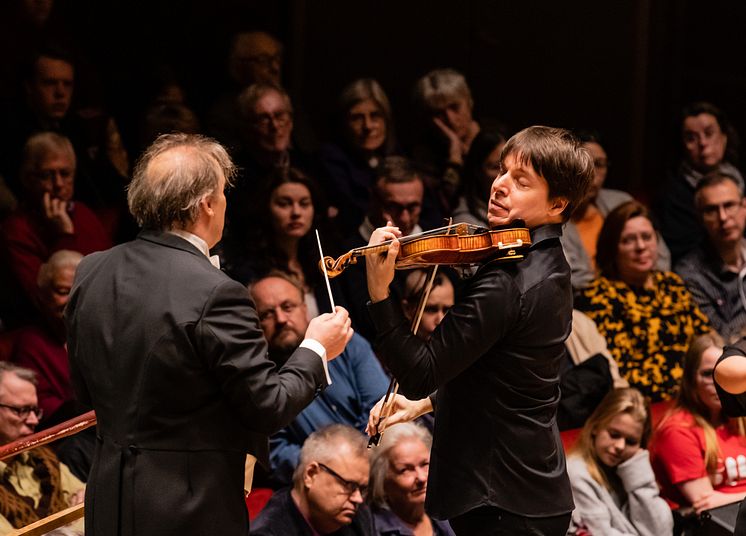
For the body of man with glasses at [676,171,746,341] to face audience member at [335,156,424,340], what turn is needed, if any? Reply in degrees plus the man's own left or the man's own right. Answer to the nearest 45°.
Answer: approximately 45° to the man's own right

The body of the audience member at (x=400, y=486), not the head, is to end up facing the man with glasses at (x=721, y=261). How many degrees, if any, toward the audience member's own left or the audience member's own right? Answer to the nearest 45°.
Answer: approximately 90° to the audience member's own left

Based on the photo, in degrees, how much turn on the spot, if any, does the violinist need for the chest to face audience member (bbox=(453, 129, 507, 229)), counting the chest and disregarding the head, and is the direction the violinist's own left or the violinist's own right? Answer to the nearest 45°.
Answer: approximately 90° to the violinist's own right

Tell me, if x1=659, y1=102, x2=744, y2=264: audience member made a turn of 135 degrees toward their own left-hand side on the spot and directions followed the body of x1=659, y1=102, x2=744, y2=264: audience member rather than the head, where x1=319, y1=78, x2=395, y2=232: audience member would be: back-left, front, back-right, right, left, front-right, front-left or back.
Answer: back

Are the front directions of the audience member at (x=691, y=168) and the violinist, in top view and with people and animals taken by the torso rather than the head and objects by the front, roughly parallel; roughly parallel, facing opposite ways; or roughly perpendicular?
roughly perpendicular

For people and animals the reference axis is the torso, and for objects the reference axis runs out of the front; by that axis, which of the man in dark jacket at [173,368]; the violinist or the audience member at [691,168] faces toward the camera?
the audience member

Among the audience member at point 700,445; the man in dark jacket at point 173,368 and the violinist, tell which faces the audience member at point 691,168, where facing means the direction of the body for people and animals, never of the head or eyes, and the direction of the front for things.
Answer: the man in dark jacket

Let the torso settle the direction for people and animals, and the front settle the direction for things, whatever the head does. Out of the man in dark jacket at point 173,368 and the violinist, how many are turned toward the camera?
0

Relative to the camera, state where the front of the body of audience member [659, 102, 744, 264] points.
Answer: toward the camera

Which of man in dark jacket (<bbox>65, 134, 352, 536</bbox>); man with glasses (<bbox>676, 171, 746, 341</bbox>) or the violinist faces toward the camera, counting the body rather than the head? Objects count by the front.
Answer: the man with glasses

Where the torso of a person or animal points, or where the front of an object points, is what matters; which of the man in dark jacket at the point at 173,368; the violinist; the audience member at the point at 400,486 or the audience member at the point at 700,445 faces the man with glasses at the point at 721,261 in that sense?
the man in dark jacket

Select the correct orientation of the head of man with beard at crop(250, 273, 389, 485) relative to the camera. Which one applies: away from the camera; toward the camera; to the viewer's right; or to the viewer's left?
toward the camera

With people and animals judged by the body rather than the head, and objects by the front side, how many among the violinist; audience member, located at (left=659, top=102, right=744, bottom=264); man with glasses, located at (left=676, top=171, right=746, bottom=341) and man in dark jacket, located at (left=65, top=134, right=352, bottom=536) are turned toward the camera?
2

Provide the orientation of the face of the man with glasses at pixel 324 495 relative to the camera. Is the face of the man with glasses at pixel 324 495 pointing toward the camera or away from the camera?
toward the camera

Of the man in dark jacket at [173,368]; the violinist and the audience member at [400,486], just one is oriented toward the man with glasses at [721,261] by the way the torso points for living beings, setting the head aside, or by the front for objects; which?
the man in dark jacket
